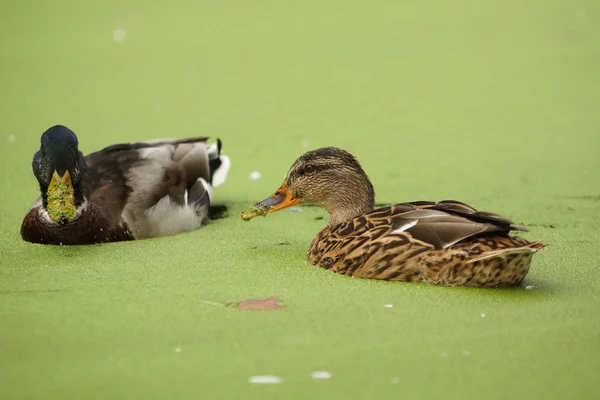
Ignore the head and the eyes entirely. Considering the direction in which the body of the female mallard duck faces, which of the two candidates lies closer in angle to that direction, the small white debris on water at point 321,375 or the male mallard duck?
the male mallard duck

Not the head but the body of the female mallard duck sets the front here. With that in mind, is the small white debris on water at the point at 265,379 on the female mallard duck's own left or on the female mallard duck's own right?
on the female mallard duck's own left

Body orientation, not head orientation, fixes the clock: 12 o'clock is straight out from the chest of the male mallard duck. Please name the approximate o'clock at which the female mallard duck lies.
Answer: The female mallard duck is roughly at 9 o'clock from the male mallard duck.

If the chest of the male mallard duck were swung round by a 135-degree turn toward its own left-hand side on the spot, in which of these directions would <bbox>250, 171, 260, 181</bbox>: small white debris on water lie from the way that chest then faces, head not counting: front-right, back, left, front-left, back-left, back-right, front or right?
front-left

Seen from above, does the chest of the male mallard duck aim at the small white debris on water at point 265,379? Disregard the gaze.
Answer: no

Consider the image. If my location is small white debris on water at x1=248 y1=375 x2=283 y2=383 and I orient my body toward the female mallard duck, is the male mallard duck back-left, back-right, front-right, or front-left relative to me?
front-left

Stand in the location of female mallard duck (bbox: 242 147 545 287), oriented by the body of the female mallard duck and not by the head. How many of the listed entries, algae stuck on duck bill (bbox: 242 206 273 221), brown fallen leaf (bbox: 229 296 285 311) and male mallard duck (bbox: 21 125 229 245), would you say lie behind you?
0

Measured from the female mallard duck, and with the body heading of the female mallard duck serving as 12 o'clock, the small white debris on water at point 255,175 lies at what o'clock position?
The small white debris on water is roughly at 2 o'clock from the female mallard duck.

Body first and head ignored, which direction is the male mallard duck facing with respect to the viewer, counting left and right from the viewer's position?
facing the viewer and to the left of the viewer

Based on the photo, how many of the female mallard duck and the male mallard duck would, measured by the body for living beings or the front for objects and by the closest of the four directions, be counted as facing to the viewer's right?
0

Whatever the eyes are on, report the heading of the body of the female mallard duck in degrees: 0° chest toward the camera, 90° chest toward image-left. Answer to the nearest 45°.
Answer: approximately 90°

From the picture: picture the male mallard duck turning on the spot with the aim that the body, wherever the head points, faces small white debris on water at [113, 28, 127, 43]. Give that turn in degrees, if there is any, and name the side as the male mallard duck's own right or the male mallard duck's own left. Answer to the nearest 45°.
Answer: approximately 135° to the male mallard duck's own right

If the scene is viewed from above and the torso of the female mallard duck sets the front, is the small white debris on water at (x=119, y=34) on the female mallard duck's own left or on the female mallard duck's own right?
on the female mallard duck's own right

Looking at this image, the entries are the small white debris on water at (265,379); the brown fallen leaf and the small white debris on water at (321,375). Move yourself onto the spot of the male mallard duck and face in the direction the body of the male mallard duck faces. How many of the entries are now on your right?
0

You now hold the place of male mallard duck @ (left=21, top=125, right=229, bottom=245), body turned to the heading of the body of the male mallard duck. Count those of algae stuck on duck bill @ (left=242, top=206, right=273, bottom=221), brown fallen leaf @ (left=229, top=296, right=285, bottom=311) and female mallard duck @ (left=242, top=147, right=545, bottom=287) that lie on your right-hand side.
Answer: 0

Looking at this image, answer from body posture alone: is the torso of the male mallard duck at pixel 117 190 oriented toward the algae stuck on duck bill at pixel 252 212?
no
